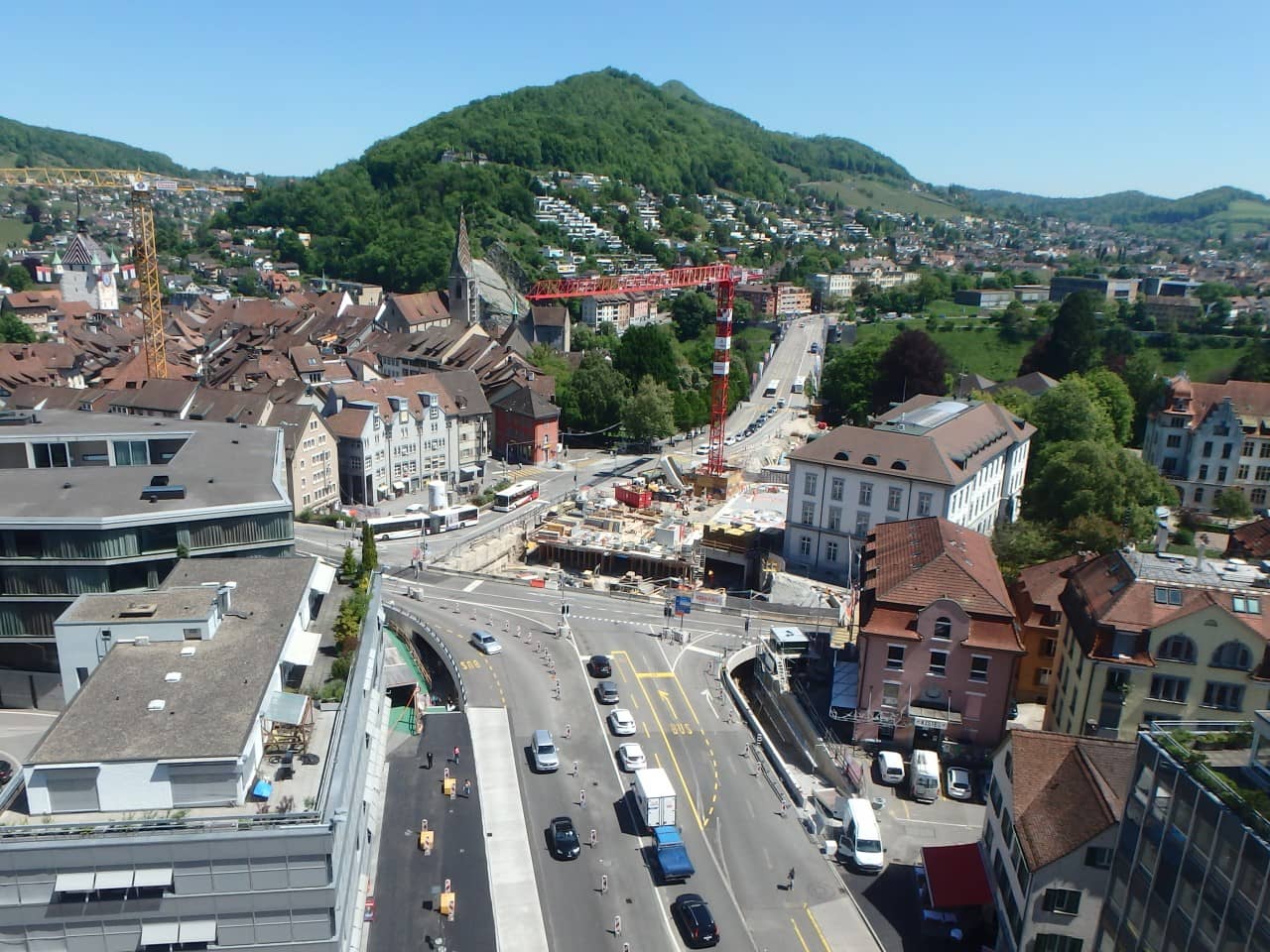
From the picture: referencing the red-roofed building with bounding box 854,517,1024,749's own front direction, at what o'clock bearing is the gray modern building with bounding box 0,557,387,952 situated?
The gray modern building is roughly at 1 o'clock from the red-roofed building.

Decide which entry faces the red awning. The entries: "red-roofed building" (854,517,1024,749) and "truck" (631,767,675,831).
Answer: the red-roofed building

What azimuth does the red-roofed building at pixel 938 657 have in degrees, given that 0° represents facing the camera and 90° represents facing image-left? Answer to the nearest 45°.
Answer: approximately 0°

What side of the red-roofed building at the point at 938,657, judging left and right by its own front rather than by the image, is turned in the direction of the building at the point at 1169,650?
left
